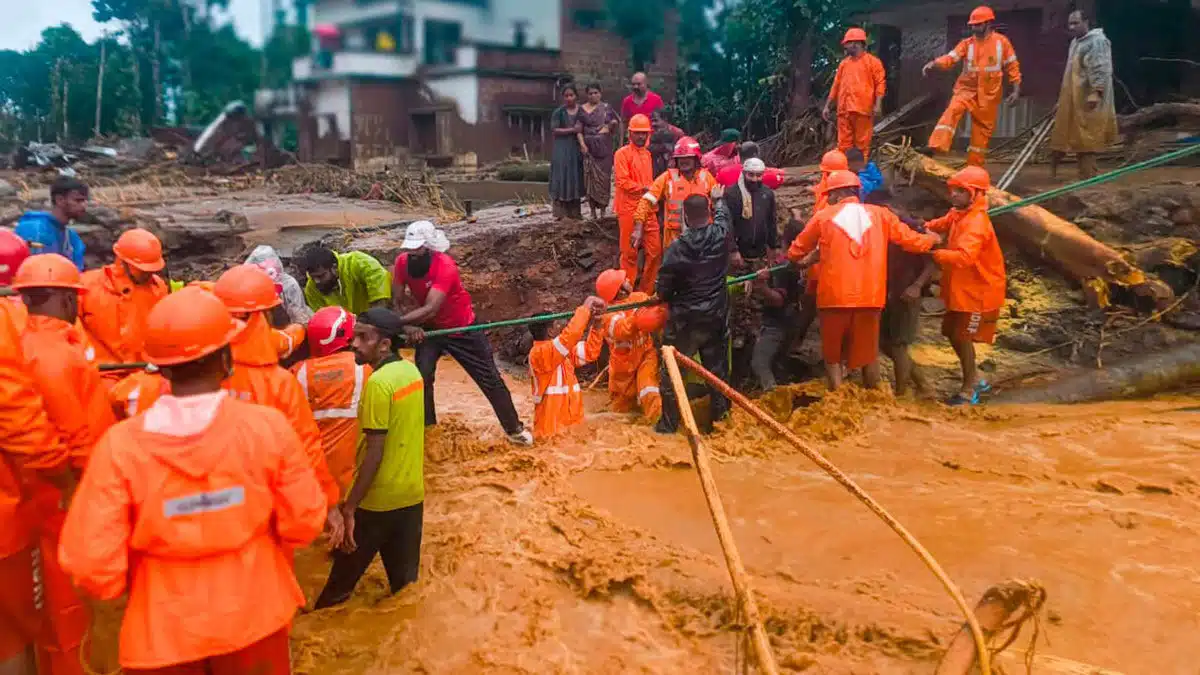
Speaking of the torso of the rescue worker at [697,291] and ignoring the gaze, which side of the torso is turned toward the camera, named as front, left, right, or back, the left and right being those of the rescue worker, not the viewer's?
back

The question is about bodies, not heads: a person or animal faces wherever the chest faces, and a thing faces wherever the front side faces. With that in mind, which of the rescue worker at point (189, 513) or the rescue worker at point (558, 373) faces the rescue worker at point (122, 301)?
the rescue worker at point (189, 513)

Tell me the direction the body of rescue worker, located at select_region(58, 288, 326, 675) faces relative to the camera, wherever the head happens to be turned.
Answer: away from the camera

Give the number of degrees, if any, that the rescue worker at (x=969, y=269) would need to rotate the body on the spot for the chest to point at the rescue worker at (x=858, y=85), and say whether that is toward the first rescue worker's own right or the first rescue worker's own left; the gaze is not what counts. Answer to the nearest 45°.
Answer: approximately 90° to the first rescue worker's own right

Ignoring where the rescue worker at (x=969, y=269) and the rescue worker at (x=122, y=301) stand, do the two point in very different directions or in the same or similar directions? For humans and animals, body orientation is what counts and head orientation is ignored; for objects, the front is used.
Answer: very different directions

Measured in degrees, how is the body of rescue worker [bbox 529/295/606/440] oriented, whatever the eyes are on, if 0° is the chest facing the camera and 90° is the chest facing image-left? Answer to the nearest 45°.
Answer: approximately 225°

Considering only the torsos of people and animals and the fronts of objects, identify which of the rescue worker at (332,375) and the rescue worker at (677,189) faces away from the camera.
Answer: the rescue worker at (332,375)

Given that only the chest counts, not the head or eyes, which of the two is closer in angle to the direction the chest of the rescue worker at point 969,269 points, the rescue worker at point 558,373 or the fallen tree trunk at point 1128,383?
the rescue worker

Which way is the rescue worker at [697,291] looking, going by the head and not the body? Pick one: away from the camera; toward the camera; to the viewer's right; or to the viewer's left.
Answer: away from the camera

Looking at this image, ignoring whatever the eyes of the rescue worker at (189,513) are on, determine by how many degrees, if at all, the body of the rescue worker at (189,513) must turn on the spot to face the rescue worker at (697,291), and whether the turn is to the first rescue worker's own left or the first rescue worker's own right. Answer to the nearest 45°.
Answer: approximately 45° to the first rescue worker's own right

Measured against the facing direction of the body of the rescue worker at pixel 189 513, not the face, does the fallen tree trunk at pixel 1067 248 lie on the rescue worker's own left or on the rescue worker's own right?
on the rescue worker's own right

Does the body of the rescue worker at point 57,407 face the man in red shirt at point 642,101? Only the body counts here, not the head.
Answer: yes
